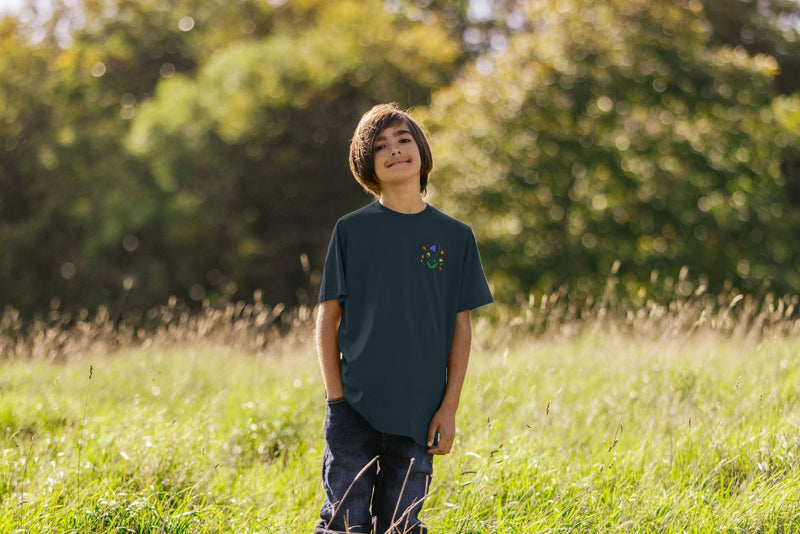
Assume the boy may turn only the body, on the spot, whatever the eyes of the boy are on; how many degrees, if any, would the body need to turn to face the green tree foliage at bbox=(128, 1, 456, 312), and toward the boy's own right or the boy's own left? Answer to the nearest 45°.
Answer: approximately 180°

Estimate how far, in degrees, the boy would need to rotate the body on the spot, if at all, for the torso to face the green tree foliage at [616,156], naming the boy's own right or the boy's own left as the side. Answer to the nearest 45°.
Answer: approximately 180°

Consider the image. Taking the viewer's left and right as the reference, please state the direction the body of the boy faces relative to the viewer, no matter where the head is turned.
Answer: facing the viewer
